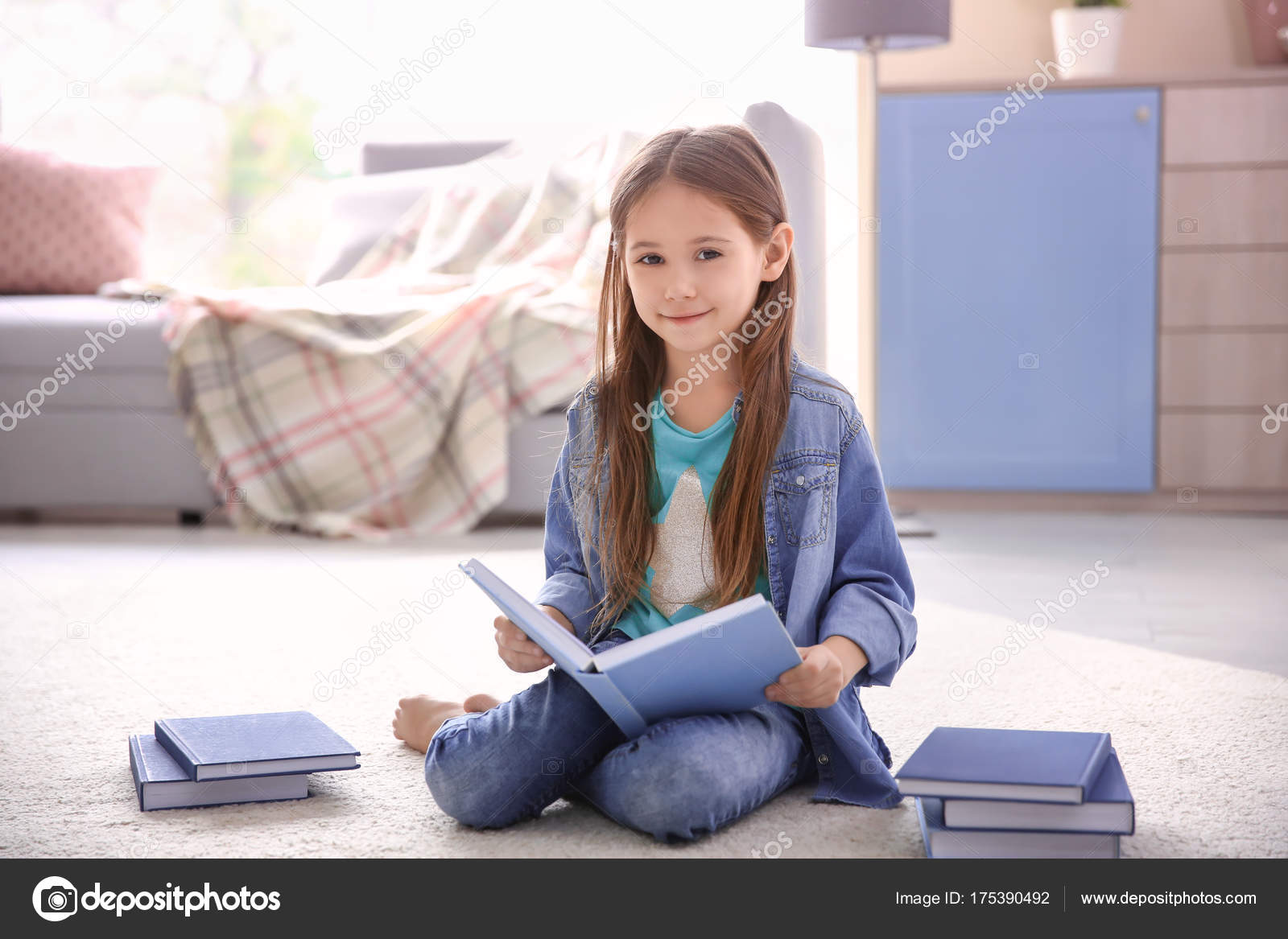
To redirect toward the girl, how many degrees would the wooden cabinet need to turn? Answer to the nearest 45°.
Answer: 0° — it already faces them

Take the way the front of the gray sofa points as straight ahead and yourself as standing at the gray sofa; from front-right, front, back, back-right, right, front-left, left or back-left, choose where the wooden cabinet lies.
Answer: left

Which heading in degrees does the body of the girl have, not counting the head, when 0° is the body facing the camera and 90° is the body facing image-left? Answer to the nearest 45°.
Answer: approximately 45°

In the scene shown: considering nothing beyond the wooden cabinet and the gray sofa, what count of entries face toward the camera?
2

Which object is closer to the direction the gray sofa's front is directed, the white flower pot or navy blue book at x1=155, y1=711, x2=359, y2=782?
the navy blue book

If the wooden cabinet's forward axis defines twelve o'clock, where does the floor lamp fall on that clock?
The floor lamp is roughly at 2 o'clock from the wooden cabinet.

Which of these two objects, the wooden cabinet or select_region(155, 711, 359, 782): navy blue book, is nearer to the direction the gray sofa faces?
the navy blue book

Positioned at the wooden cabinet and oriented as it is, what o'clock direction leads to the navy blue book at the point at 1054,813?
The navy blue book is roughly at 12 o'clock from the wooden cabinet.

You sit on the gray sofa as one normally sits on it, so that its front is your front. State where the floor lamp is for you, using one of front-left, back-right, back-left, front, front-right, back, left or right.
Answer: left

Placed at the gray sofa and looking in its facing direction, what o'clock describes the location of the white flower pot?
The white flower pot is roughly at 9 o'clock from the gray sofa.

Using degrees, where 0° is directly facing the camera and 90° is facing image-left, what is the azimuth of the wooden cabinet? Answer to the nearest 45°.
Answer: approximately 0°
